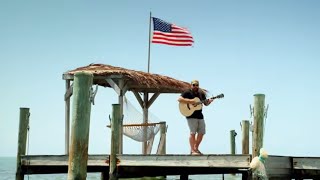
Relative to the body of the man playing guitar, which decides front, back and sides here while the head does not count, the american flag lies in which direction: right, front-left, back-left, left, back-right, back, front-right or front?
back

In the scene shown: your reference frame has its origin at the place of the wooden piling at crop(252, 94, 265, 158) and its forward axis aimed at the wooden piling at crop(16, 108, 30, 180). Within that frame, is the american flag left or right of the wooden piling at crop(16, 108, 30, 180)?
right

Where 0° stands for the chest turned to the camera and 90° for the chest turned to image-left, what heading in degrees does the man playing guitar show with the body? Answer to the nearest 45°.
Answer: approximately 0°

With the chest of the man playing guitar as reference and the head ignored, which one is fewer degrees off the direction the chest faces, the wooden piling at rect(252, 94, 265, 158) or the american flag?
the wooden piling

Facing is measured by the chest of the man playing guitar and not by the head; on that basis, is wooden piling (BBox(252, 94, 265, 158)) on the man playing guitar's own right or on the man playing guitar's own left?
on the man playing guitar's own left

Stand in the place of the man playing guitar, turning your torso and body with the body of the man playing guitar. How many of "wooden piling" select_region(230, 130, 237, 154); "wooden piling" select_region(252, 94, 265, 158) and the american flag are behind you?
2

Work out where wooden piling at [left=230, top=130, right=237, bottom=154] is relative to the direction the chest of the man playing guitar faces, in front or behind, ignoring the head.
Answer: behind
